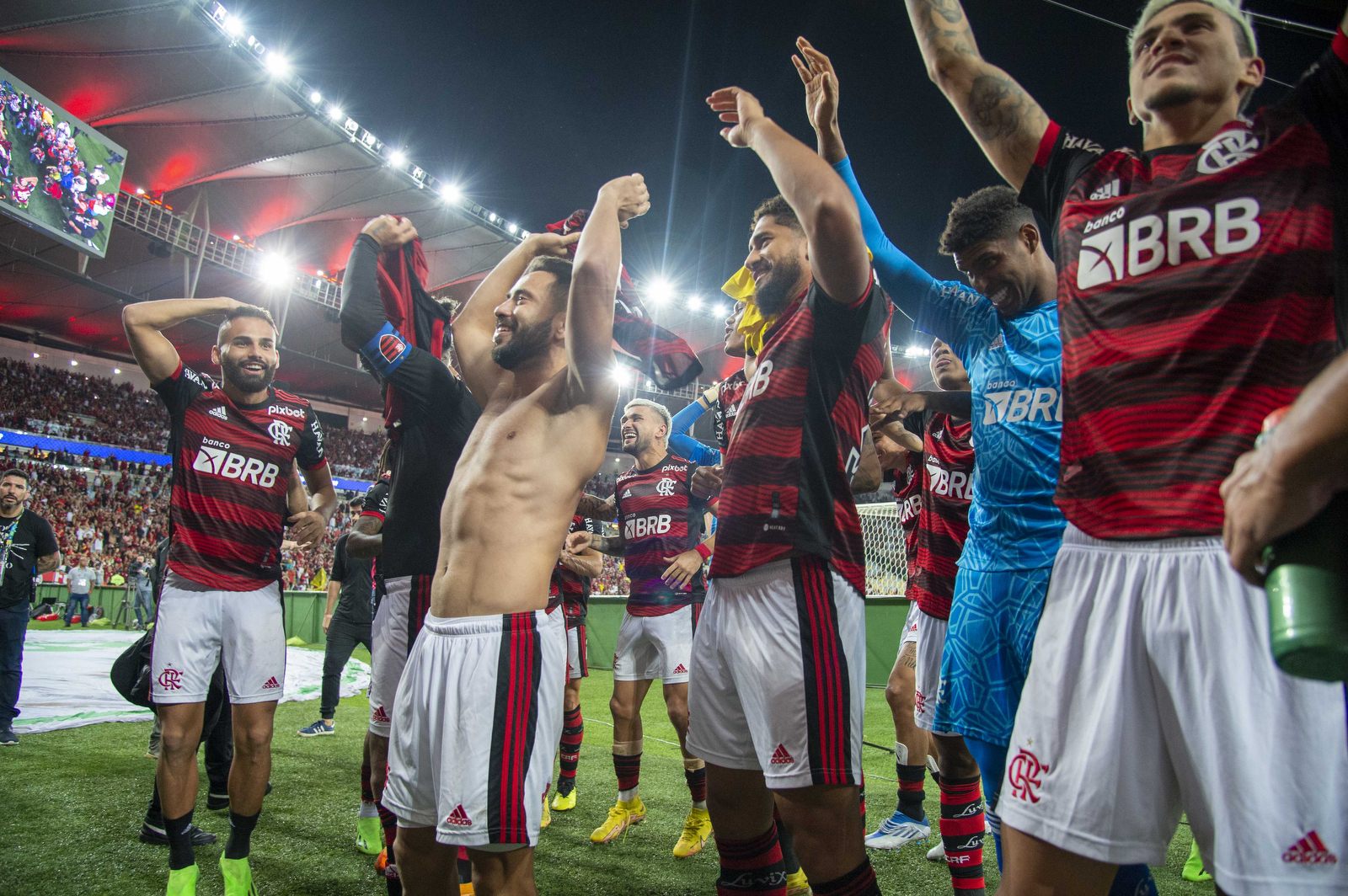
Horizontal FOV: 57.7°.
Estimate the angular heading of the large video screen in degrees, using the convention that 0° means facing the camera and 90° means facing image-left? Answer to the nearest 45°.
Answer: approximately 315°

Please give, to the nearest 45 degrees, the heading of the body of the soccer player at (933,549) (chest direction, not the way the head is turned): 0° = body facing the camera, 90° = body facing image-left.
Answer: approximately 45°

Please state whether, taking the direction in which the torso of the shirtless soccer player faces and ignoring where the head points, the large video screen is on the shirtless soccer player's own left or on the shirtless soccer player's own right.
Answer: on the shirtless soccer player's own right

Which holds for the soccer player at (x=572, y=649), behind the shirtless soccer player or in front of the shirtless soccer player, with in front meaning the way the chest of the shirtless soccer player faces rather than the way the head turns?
behind

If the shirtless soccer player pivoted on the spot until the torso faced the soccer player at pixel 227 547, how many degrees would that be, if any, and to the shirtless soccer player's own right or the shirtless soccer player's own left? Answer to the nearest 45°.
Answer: approximately 90° to the shirtless soccer player's own right

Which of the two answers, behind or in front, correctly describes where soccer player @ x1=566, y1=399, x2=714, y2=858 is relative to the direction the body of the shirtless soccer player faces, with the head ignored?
behind

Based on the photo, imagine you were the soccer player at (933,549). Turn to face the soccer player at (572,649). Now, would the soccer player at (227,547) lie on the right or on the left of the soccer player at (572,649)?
left

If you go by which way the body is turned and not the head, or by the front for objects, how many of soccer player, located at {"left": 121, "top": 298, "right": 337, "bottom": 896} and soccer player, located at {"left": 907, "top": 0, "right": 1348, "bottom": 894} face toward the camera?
2

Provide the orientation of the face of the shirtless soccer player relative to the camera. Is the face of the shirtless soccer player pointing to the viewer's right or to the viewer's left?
to the viewer's left
